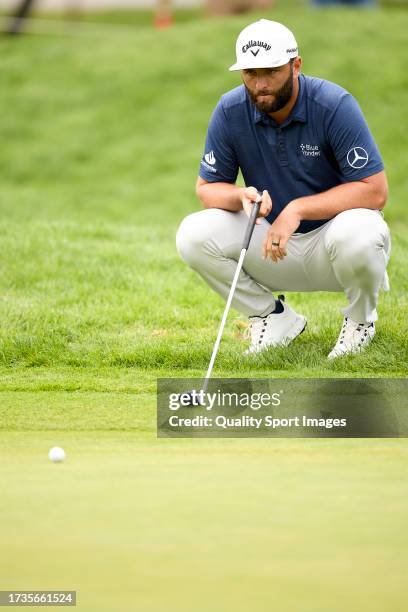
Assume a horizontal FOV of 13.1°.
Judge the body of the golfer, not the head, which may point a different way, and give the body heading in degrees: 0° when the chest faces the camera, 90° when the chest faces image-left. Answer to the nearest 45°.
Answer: approximately 45°
